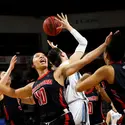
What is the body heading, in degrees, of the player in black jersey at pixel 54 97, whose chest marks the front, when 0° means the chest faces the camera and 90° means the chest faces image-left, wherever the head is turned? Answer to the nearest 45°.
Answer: approximately 45°

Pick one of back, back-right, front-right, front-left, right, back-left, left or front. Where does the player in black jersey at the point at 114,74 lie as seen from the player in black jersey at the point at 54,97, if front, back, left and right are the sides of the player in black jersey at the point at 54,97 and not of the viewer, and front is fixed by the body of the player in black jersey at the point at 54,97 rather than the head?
left

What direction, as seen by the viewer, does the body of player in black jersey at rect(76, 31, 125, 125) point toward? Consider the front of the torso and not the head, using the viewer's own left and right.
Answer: facing away from the viewer and to the left of the viewer

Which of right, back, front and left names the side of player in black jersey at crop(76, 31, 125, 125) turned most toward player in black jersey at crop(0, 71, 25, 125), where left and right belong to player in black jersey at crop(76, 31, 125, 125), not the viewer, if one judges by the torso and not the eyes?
front

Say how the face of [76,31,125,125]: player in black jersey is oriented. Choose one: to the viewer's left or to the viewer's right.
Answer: to the viewer's left

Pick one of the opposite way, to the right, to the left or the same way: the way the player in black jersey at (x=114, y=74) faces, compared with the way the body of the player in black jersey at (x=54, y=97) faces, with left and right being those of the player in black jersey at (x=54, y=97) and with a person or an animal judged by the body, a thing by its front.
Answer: to the right

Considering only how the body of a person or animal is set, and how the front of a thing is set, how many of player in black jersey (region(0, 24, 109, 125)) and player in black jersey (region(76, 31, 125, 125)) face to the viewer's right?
0

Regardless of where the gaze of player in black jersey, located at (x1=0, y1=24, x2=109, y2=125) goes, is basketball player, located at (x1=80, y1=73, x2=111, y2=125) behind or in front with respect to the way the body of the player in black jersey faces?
behind
